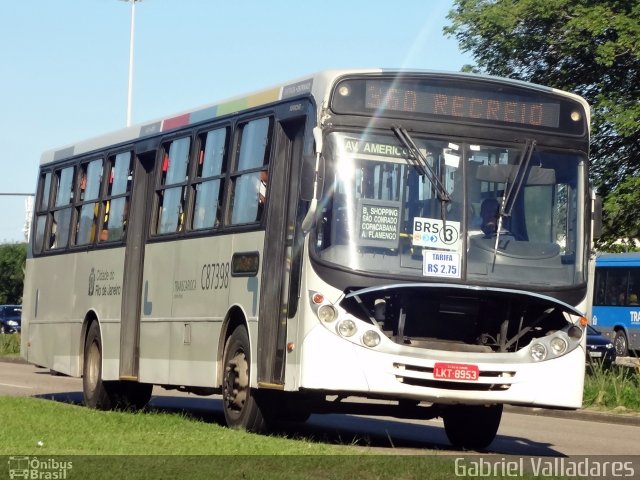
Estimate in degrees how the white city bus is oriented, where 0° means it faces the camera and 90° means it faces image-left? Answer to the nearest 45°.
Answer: approximately 315°

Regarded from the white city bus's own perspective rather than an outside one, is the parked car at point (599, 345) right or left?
on its left

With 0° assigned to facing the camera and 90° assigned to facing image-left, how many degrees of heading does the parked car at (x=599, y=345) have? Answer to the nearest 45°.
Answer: approximately 315°

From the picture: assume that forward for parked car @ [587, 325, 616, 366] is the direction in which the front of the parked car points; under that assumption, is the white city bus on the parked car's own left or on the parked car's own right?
on the parked car's own right

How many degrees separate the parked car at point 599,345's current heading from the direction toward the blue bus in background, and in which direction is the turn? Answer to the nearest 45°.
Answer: approximately 135° to its left

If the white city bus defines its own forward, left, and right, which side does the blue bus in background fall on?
on its left
